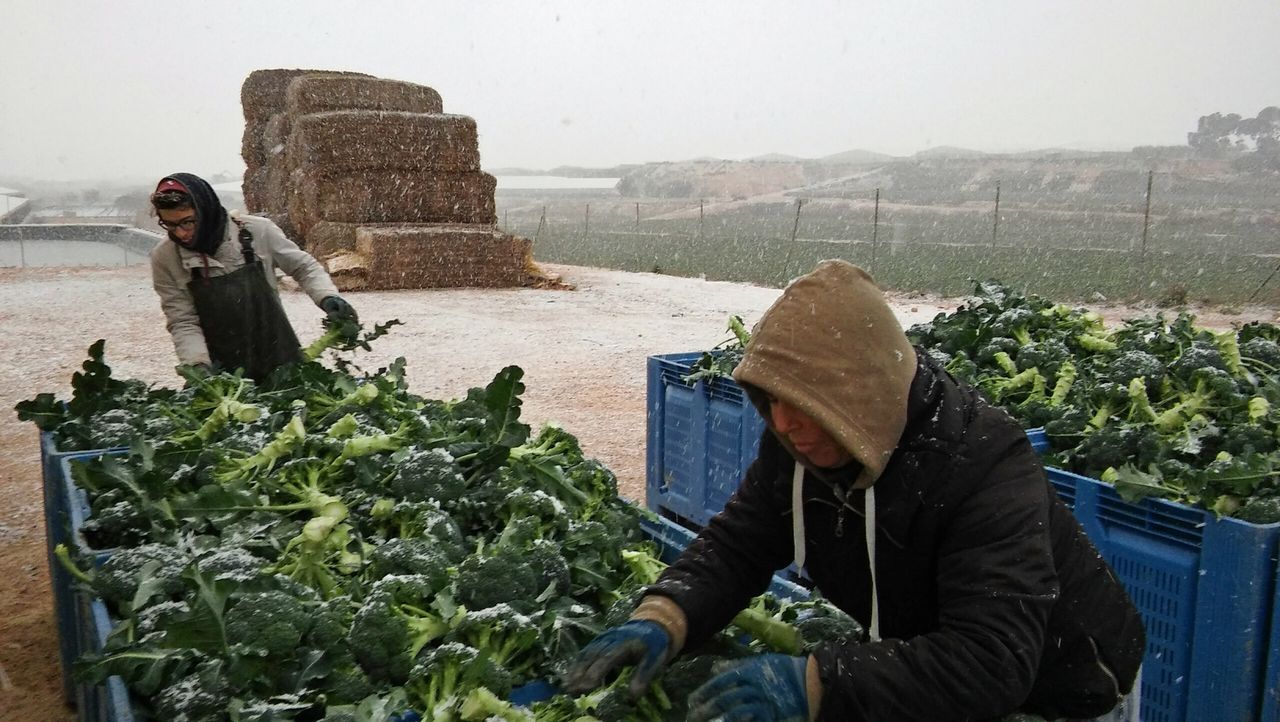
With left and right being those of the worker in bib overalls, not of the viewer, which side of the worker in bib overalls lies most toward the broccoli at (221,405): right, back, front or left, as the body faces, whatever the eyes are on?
front

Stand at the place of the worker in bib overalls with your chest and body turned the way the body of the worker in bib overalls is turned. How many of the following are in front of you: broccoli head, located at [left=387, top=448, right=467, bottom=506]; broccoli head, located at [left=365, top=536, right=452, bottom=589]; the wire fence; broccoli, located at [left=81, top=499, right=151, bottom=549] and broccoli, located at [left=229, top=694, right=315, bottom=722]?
4

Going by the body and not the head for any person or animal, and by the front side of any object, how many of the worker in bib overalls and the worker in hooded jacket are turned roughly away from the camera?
0

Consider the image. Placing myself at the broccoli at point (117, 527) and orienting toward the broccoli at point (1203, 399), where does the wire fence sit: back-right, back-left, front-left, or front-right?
front-left

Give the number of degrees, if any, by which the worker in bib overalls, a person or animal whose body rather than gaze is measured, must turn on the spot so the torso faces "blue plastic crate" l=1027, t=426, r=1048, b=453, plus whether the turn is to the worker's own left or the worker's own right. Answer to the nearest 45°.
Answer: approximately 45° to the worker's own left

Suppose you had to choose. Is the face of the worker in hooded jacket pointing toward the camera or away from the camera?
toward the camera

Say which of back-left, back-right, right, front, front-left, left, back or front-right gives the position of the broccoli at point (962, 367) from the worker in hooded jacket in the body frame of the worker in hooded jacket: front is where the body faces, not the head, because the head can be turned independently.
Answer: back-right

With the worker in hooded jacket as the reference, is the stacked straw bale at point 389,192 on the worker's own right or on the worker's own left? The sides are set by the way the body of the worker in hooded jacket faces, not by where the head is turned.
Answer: on the worker's own right

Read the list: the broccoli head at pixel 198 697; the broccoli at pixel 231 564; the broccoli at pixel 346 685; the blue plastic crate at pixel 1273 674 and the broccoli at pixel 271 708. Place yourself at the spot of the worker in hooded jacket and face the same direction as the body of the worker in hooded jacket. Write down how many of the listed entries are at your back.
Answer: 1

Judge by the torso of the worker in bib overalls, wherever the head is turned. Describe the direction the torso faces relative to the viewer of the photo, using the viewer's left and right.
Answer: facing the viewer

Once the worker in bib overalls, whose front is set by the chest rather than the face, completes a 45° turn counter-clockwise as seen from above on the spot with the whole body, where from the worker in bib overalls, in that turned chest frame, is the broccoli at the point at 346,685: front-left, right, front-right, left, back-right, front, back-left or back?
front-right

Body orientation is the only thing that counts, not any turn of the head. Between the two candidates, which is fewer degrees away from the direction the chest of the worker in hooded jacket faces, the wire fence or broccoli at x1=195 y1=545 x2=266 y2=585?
the broccoli

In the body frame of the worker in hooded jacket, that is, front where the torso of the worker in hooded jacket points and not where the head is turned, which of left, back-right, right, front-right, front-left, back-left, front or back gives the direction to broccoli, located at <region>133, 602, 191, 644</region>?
front-right

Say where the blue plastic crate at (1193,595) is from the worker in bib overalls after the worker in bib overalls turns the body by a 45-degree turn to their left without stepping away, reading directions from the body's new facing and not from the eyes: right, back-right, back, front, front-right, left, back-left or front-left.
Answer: front

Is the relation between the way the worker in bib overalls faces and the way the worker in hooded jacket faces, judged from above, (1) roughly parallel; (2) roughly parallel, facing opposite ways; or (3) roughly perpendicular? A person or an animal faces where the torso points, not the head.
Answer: roughly perpendicular

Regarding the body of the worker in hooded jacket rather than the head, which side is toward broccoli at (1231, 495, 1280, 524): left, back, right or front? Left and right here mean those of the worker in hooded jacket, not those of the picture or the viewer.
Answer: back

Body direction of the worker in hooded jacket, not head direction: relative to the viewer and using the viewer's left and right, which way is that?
facing the viewer and to the left of the viewer

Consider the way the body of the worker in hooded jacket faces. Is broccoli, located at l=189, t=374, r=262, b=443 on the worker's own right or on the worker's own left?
on the worker's own right
